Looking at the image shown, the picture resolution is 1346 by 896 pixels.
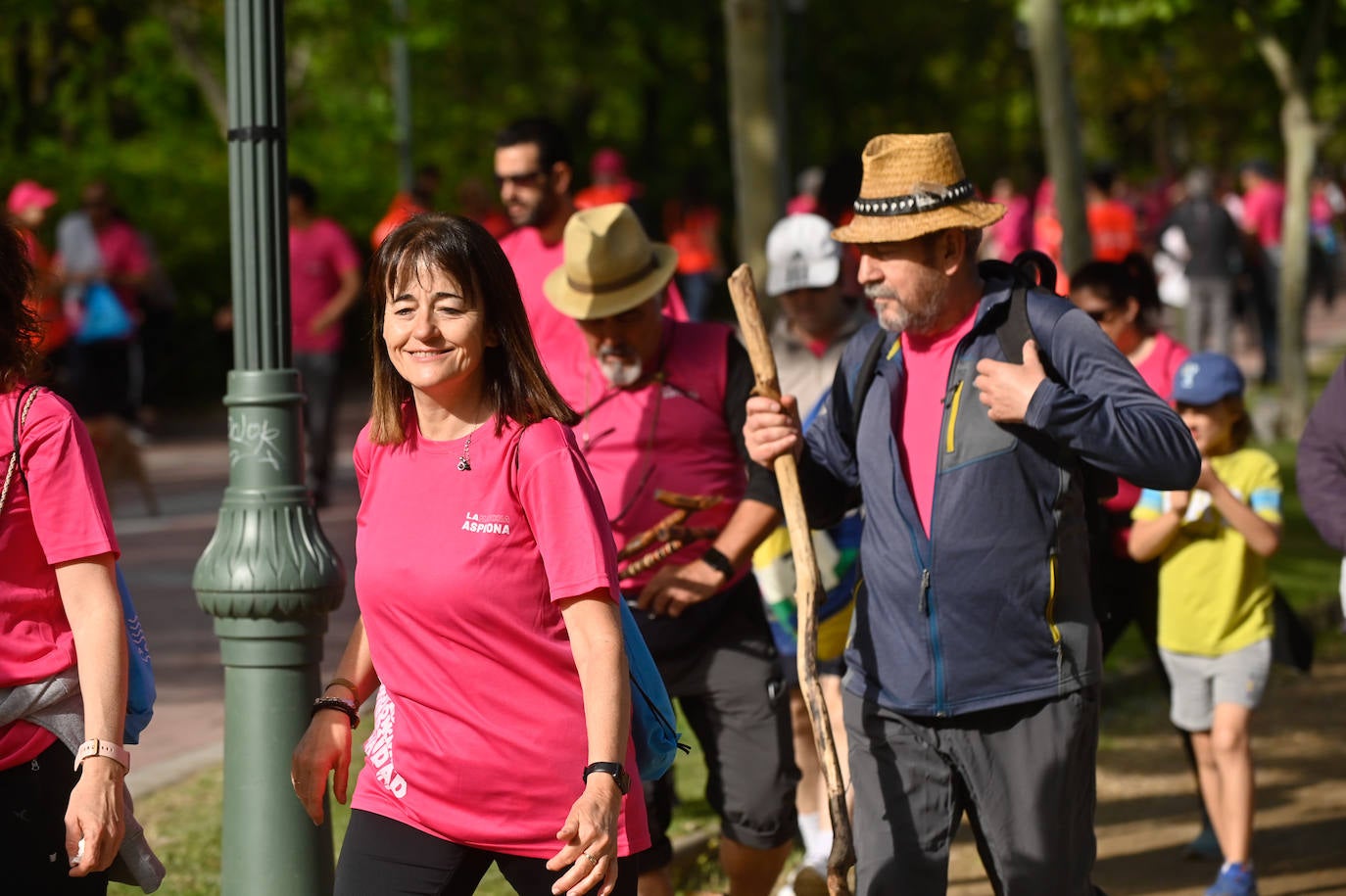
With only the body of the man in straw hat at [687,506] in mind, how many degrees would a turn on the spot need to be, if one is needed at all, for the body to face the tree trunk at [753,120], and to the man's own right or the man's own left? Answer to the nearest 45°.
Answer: approximately 135° to the man's own right

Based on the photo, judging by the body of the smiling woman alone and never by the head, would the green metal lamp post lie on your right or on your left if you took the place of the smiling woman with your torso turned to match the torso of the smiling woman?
on your right

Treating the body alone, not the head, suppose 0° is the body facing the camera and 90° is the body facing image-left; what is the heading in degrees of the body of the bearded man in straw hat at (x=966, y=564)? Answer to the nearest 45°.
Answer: approximately 45°

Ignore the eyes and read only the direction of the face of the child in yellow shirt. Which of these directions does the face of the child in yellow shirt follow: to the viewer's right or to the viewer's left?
to the viewer's left

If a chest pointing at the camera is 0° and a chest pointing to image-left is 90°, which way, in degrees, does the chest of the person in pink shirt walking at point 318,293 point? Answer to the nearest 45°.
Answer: approximately 45°

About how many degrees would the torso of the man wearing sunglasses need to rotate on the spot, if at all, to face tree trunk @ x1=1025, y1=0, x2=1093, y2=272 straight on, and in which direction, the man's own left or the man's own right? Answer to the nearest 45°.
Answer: approximately 180°

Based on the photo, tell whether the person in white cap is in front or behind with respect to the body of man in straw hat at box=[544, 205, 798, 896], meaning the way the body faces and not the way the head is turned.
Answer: behind
